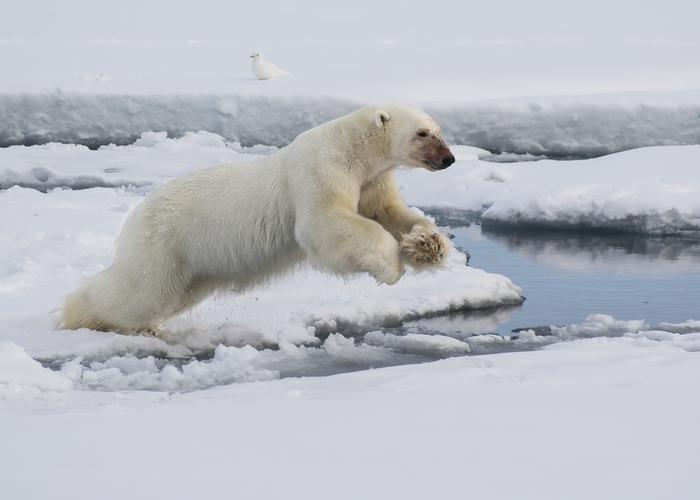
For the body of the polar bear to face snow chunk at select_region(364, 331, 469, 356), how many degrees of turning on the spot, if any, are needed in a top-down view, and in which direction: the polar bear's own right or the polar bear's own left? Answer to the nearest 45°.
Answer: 0° — it already faces it

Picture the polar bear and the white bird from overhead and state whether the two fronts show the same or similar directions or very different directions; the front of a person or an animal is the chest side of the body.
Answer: very different directions

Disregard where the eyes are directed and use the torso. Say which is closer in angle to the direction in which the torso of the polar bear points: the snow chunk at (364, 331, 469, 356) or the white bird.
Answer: the snow chunk

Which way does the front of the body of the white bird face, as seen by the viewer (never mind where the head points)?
to the viewer's left

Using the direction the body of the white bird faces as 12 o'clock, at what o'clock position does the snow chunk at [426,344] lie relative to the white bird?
The snow chunk is roughly at 9 o'clock from the white bird.

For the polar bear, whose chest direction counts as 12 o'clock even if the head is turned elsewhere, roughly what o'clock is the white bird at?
The white bird is roughly at 9 o'clock from the polar bear.

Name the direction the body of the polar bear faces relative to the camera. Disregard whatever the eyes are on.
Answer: to the viewer's right
